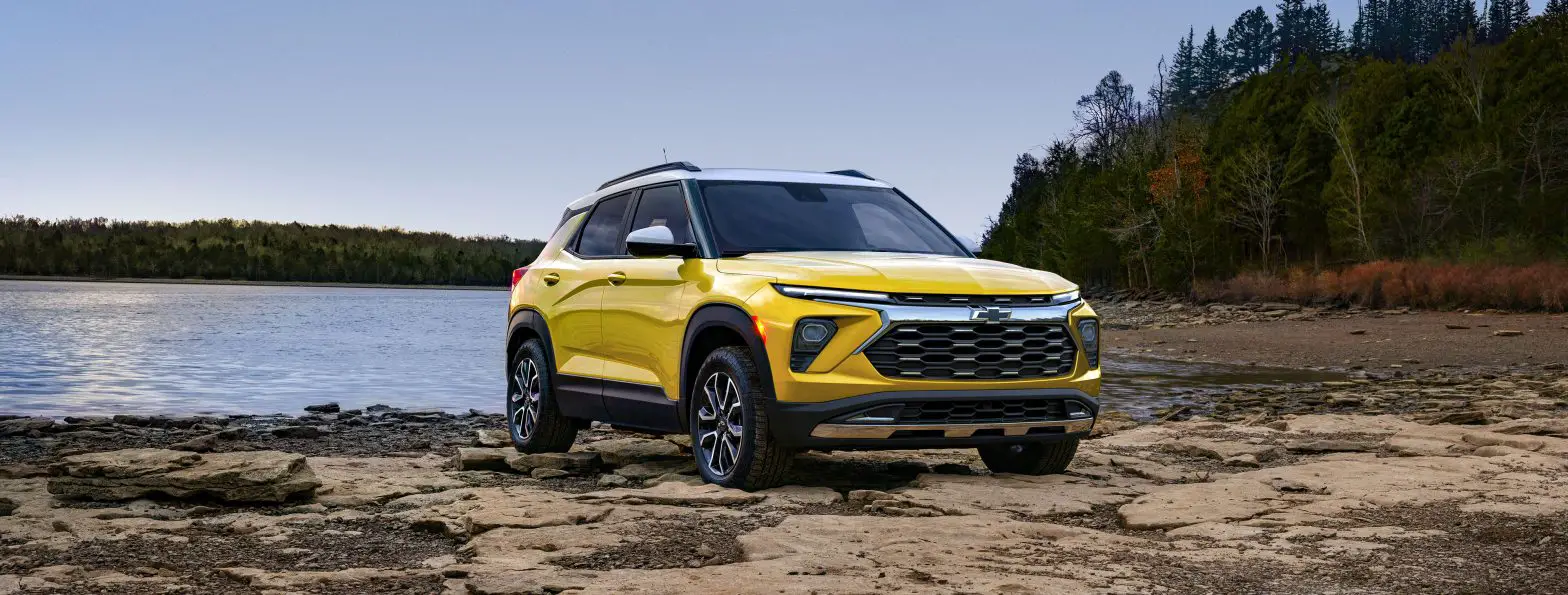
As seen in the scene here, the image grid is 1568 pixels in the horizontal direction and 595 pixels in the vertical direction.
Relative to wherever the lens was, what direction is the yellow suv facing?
facing the viewer and to the right of the viewer

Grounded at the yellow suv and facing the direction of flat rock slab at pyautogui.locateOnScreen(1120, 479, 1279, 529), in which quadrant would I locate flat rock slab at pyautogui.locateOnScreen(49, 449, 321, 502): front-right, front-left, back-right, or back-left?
back-right

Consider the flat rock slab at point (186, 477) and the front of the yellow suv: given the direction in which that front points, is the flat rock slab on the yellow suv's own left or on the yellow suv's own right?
on the yellow suv's own right
